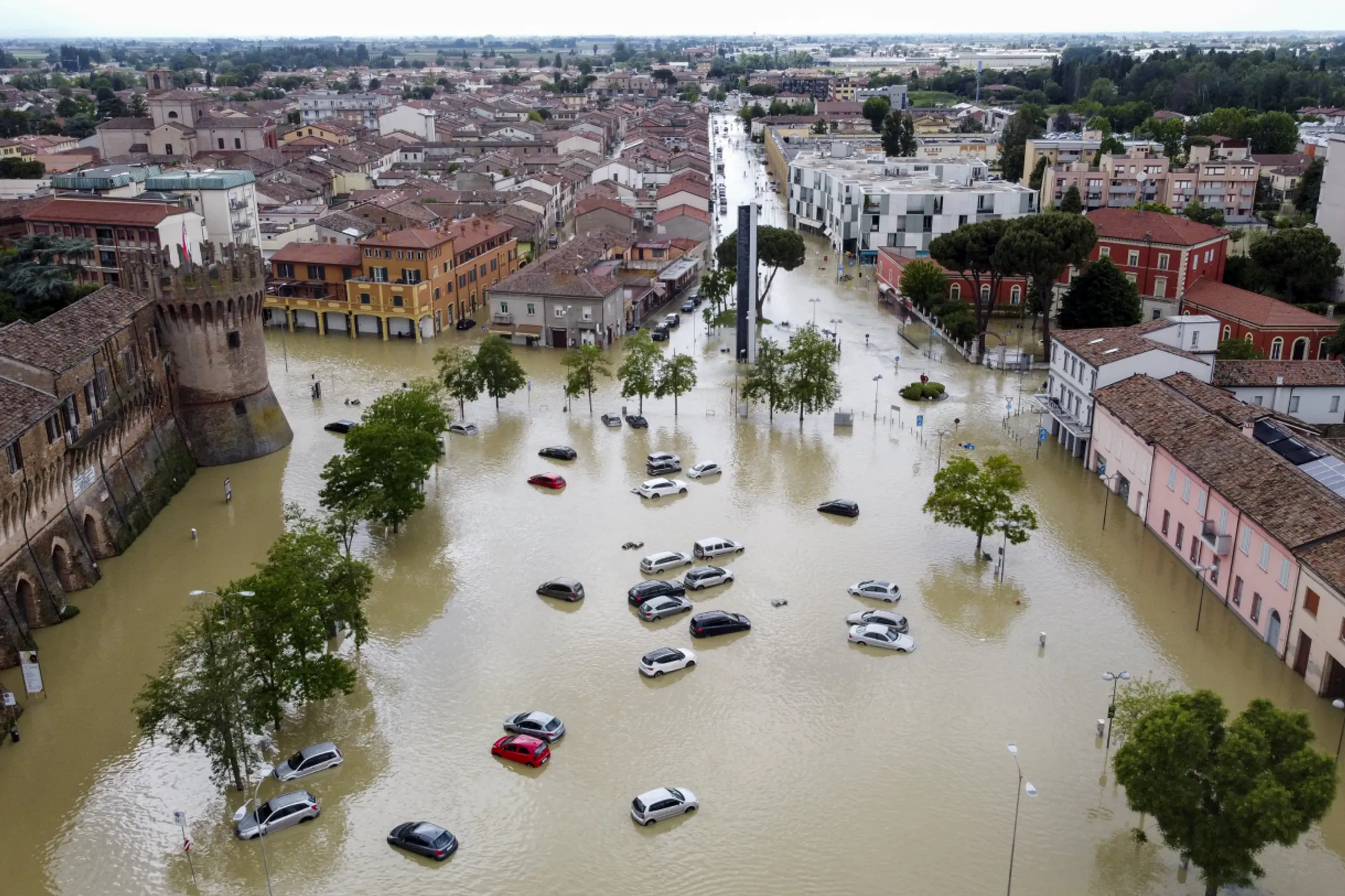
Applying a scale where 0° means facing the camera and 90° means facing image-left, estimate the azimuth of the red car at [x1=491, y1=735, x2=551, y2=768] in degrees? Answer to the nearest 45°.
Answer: approximately 135°

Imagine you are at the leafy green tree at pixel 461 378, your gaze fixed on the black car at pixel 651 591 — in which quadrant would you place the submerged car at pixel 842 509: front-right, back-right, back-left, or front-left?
front-left

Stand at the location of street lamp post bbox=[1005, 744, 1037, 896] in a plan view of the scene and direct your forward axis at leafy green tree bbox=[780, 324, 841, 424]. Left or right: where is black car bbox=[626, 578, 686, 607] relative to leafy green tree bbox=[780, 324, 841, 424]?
left

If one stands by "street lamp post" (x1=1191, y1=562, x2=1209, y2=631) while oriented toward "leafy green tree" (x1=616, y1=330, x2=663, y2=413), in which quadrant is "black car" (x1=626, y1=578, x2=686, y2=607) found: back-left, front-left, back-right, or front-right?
front-left

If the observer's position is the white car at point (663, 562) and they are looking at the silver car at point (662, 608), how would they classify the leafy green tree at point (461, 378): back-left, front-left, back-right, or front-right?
back-right

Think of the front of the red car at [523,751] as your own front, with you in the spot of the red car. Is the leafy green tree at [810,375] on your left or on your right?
on your right

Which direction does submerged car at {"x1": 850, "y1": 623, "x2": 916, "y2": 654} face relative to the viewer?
to the viewer's right

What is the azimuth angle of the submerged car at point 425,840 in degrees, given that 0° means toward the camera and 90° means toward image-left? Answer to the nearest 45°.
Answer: approximately 135°
